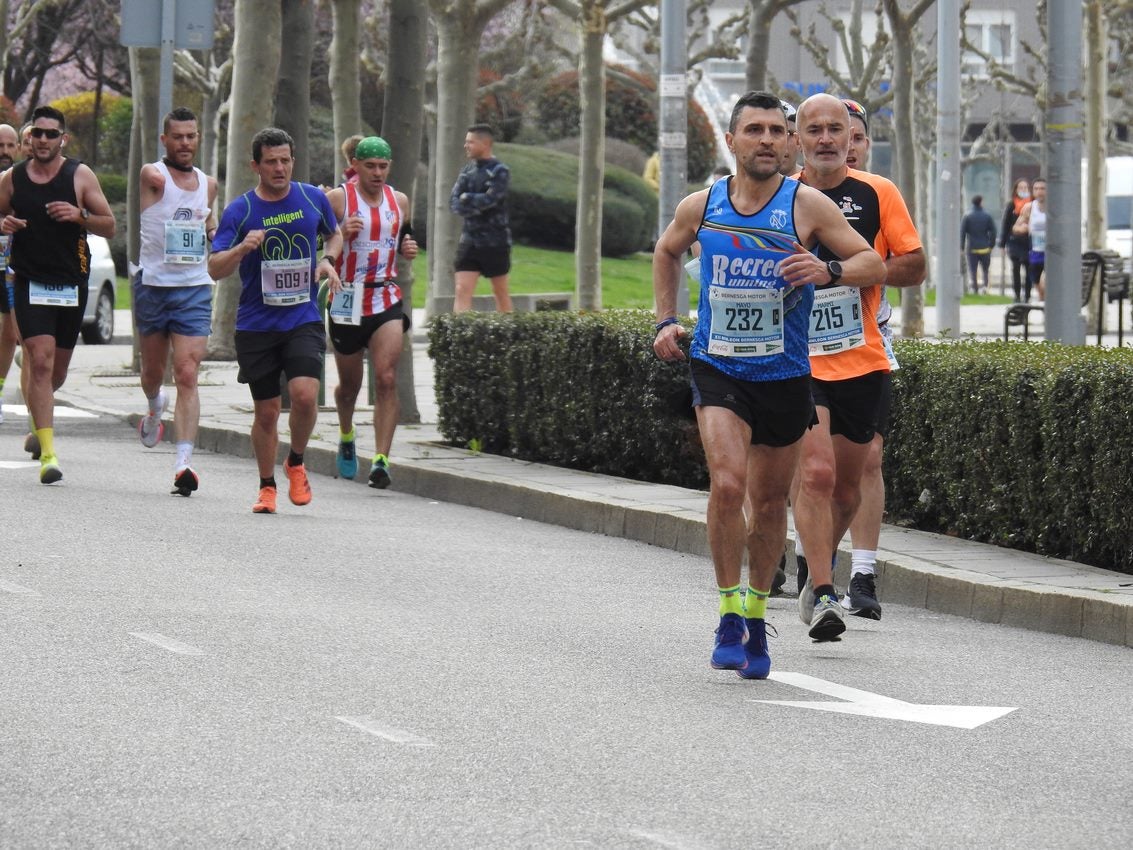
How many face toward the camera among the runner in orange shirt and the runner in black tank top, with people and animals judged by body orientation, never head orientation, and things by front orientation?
2

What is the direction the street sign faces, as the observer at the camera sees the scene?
facing away from the viewer

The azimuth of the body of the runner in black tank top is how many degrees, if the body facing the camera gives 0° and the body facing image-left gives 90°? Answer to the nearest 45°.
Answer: approximately 0°

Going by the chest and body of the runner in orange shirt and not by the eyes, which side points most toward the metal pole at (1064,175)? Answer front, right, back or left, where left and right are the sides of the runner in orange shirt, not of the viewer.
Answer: back

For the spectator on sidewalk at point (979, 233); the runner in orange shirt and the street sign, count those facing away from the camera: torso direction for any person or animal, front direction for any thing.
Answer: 2

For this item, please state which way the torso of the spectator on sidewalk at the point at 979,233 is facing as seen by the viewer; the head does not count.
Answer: away from the camera

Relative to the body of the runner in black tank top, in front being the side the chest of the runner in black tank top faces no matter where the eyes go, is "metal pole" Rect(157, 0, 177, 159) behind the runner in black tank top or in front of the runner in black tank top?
behind

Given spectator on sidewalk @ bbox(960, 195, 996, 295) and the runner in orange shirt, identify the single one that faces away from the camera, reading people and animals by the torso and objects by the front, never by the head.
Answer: the spectator on sidewalk

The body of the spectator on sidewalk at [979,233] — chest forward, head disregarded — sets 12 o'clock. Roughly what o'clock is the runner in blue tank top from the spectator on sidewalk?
The runner in blue tank top is roughly at 6 o'clock from the spectator on sidewalk.
